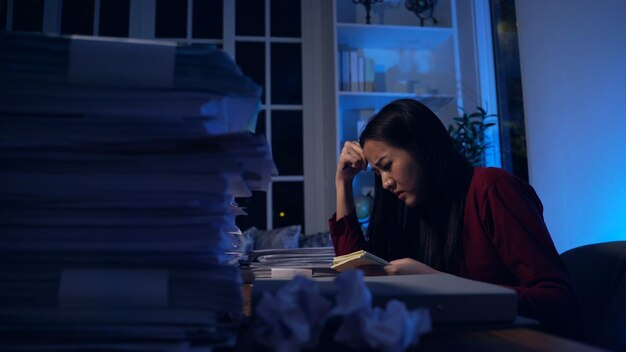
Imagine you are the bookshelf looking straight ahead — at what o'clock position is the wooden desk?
The wooden desk is roughly at 12 o'clock from the bookshelf.

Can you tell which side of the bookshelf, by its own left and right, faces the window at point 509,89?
left

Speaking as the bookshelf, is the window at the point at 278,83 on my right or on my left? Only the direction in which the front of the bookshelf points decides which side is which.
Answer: on my right

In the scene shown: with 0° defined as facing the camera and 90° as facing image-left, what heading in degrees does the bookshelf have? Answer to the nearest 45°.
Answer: approximately 0°

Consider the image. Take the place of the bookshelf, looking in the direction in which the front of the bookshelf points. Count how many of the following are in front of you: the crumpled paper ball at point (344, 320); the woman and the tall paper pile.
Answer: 3

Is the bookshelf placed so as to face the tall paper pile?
yes
